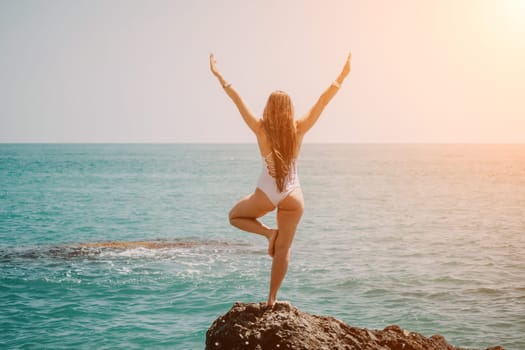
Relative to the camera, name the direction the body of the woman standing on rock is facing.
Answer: away from the camera

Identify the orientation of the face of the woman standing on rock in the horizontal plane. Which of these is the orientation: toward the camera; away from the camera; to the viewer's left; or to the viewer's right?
away from the camera
